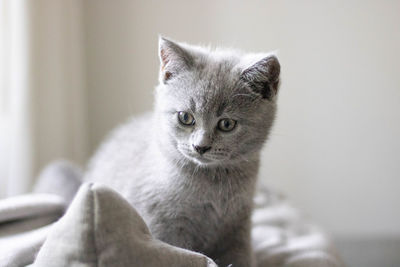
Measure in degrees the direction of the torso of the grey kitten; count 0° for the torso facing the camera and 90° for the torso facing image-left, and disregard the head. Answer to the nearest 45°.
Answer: approximately 315°
